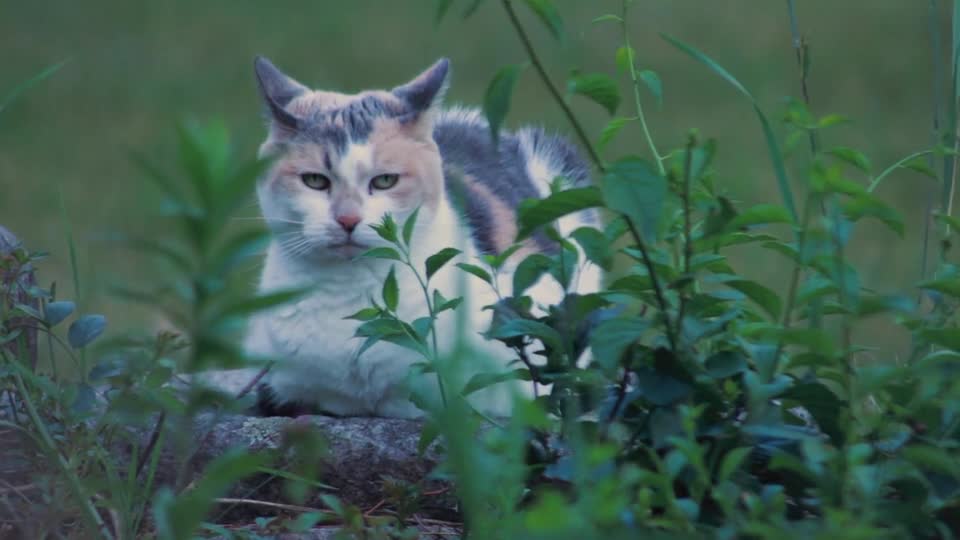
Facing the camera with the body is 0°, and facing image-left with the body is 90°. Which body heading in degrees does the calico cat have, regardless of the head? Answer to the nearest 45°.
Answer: approximately 45°

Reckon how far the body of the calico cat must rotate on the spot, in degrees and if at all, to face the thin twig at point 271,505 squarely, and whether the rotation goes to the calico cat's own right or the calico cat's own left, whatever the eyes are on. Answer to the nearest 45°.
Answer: approximately 45° to the calico cat's own left
